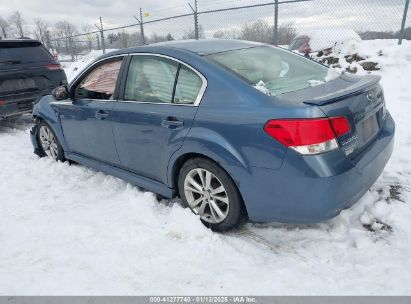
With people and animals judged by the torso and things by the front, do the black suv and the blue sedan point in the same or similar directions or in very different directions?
same or similar directions

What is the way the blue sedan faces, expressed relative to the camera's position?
facing away from the viewer and to the left of the viewer

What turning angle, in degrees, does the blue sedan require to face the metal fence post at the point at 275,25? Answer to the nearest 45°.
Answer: approximately 45° to its right

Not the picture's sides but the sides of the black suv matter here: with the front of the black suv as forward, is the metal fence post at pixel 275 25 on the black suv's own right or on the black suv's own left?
on the black suv's own right

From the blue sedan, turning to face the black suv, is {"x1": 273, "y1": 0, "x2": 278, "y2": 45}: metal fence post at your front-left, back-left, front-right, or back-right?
front-right

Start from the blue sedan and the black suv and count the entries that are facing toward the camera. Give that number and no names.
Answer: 0

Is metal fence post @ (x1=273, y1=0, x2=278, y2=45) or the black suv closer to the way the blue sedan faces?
the black suv

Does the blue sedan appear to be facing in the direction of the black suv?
yes

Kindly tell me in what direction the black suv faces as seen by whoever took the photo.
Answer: facing away from the viewer and to the left of the viewer
